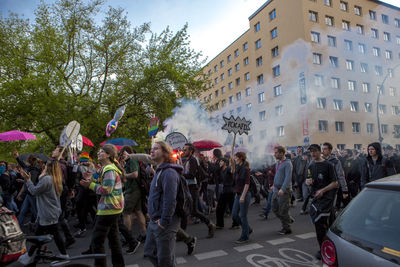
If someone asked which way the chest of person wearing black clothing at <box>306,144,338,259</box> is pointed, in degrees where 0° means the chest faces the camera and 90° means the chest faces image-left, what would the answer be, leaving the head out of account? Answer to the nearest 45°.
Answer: approximately 45°

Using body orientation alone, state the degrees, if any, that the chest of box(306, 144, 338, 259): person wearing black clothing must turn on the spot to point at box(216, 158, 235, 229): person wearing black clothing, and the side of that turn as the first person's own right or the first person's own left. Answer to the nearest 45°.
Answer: approximately 90° to the first person's own right

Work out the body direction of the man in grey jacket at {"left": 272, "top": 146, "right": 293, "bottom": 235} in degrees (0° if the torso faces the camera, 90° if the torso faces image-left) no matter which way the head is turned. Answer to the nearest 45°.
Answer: approximately 45°

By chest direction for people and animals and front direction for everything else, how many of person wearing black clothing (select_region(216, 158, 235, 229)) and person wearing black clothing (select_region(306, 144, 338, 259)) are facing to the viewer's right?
0

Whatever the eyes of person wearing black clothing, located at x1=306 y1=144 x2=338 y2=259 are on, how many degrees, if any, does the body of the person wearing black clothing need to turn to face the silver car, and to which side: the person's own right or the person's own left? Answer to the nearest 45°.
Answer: approximately 45° to the person's own left

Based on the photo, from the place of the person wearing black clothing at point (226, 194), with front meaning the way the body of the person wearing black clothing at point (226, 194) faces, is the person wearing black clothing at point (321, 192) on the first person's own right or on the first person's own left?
on the first person's own left

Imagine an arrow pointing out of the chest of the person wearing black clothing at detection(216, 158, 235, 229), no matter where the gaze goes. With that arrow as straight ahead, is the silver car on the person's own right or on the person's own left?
on the person's own left

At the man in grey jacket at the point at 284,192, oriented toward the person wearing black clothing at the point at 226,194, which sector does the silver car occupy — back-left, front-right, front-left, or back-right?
back-left

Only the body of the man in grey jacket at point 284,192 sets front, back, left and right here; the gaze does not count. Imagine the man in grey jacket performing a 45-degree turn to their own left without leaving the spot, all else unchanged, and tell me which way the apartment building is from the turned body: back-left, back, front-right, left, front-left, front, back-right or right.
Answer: back
